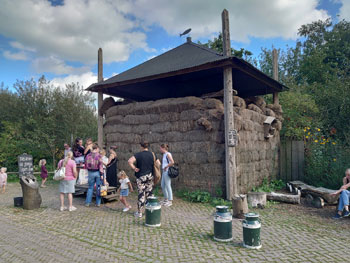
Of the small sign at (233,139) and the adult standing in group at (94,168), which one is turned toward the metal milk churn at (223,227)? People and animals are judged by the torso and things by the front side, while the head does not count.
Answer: the small sign

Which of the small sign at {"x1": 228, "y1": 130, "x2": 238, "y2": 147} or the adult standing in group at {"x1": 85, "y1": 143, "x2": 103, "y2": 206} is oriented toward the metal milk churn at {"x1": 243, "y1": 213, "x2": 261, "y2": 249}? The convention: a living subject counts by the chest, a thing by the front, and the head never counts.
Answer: the small sign

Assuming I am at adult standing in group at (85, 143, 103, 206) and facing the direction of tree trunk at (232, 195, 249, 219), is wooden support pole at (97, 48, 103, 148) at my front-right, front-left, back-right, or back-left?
back-left
